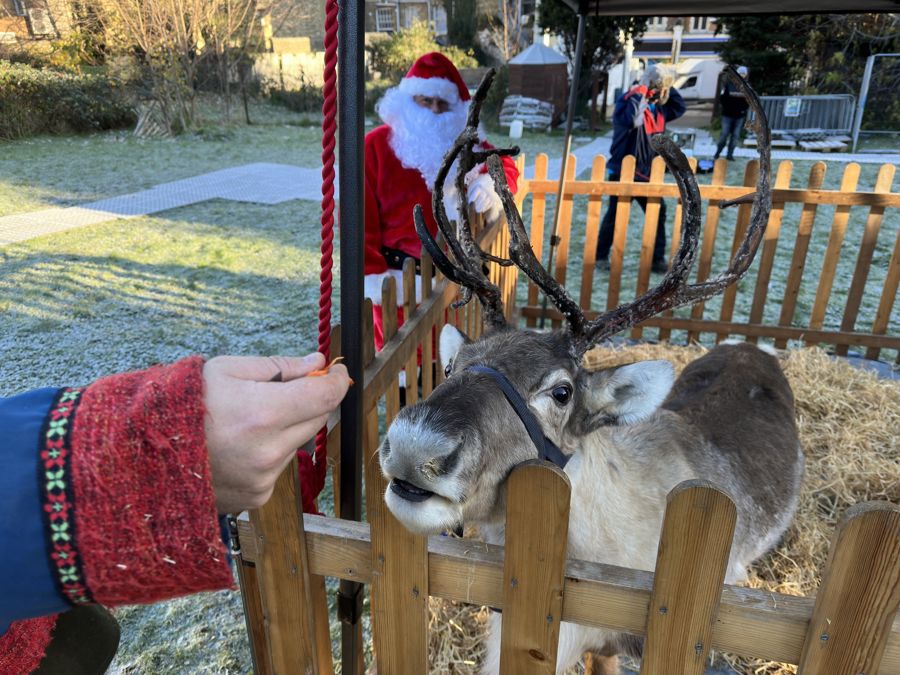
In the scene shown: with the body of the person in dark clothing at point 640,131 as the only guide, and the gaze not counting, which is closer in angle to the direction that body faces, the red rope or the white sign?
the red rope

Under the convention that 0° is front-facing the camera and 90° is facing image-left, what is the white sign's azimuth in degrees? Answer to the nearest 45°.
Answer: approximately 0°

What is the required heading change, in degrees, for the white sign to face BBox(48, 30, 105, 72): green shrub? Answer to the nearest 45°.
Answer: approximately 90° to its right

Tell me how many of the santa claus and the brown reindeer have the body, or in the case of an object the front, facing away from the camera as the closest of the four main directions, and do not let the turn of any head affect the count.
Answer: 0

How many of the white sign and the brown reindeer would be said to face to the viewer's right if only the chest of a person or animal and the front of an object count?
0

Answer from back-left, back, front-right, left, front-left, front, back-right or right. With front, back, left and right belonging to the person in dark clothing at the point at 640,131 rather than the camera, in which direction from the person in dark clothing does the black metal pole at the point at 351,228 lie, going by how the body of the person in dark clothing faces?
front-right

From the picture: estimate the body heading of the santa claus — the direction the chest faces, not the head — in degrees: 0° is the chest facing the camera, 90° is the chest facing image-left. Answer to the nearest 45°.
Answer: approximately 315°

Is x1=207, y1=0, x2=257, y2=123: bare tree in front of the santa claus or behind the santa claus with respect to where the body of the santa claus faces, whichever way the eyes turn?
behind

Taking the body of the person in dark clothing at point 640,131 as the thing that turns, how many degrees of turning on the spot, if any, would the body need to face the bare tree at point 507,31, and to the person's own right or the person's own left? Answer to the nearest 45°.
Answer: approximately 135° to the person's own left

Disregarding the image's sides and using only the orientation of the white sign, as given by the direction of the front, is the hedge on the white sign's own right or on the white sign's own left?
on the white sign's own right

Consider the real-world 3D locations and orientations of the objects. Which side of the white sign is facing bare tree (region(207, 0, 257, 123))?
right

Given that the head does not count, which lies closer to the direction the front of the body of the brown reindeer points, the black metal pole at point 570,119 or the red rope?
the red rope

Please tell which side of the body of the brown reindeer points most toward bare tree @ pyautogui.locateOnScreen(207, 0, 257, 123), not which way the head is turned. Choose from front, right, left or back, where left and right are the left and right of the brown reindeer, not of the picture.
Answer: right

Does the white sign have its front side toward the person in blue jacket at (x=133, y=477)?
yes

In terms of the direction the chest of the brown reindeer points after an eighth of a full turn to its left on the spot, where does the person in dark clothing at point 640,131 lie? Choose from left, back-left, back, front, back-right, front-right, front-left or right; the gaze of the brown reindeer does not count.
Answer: back

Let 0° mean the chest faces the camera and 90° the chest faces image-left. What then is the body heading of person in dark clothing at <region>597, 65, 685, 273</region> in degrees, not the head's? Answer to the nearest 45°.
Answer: approximately 315°

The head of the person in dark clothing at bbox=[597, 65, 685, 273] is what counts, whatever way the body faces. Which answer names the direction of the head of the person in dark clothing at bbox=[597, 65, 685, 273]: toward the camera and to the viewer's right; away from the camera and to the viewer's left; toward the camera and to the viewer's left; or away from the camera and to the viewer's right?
toward the camera and to the viewer's left

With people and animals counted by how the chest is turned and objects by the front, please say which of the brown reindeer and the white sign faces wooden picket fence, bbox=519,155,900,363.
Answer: the white sign

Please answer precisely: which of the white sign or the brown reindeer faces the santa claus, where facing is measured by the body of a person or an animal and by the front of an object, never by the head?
the white sign
